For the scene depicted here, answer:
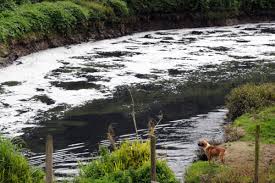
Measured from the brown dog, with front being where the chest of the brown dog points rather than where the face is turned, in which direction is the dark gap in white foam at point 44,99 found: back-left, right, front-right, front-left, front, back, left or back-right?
front-right

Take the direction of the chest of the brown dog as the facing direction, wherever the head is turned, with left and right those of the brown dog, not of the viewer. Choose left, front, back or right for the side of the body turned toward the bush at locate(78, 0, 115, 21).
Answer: right

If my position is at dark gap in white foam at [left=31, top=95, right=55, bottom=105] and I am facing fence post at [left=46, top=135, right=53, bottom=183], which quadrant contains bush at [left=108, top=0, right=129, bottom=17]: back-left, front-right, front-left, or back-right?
back-left

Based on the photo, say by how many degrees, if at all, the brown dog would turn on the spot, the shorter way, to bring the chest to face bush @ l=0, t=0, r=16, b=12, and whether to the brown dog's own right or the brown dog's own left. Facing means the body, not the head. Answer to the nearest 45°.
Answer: approximately 45° to the brown dog's own right

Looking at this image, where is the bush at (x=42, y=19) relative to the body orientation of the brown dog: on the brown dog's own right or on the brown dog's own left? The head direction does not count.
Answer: on the brown dog's own right

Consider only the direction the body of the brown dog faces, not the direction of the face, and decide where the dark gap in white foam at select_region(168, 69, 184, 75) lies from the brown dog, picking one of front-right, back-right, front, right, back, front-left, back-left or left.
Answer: right

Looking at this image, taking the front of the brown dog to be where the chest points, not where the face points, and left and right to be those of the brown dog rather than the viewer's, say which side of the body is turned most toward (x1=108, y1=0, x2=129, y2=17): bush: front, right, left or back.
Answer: right

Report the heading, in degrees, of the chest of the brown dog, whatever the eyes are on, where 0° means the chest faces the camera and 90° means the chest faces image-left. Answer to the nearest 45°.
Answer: approximately 90°
